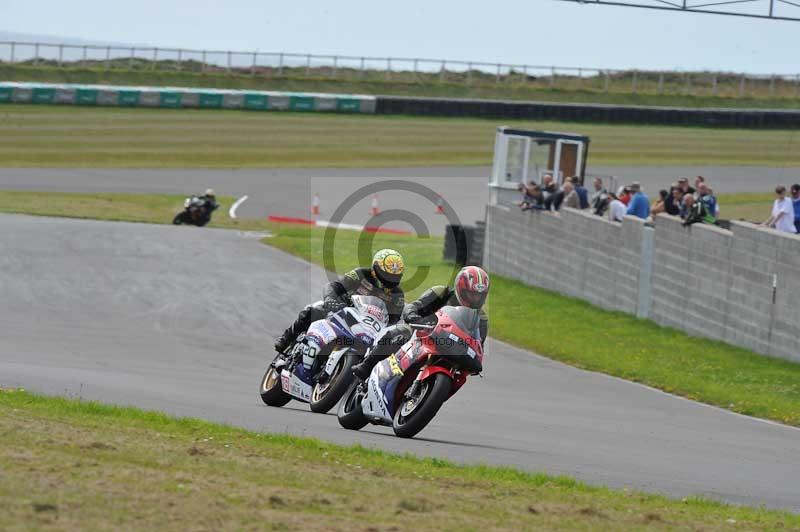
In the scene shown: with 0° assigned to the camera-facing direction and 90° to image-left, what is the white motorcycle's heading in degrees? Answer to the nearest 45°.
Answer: approximately 315°

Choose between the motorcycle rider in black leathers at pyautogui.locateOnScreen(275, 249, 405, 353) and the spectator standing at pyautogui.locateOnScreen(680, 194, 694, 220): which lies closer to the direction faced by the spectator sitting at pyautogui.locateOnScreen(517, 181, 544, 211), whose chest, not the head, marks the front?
the motorcycle rider in black leathers

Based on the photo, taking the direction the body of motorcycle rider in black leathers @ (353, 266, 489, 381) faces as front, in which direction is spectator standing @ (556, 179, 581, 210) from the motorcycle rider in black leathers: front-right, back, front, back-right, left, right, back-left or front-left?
back-left

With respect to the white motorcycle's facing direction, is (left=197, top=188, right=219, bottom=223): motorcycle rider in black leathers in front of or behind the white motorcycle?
behind

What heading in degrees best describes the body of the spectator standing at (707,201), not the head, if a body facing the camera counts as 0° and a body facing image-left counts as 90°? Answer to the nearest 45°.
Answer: approximately 45°

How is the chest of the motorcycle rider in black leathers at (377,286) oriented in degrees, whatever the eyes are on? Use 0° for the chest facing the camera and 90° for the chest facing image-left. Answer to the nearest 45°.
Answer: approximately 315°

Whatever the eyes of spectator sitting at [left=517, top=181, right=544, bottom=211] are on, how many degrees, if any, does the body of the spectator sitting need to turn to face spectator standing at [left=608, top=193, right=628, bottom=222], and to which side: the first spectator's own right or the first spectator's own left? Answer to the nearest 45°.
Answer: approximately 90° to the first spectator's own left

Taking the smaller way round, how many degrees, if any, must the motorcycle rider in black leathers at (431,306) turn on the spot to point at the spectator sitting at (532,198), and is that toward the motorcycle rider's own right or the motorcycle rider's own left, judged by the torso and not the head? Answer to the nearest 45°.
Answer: approximately 135° to the motorcycle rider's own left
